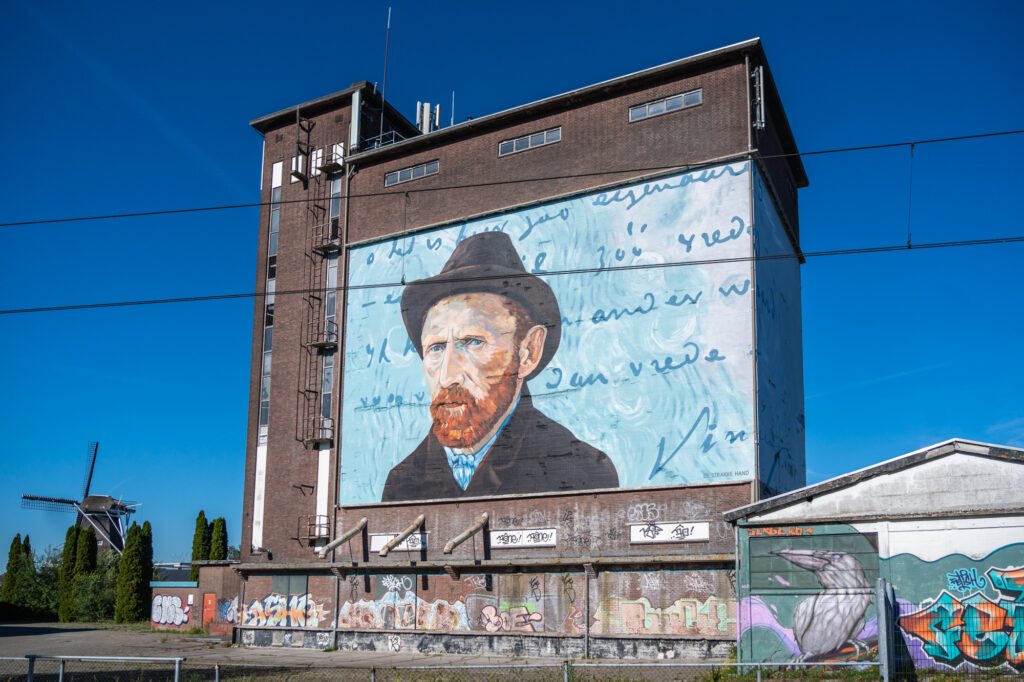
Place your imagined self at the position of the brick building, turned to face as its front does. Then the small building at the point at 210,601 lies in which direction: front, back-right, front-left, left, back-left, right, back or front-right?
right

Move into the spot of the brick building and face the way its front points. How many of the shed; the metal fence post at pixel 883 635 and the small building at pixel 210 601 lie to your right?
1

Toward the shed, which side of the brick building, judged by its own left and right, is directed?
left

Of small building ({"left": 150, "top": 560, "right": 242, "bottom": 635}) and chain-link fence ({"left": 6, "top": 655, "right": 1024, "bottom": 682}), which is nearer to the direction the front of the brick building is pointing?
the chain-link fence

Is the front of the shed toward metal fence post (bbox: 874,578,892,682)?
yes

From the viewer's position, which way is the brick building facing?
facing the viewer and to the left of the viewer

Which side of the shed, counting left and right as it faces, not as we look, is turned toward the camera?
front

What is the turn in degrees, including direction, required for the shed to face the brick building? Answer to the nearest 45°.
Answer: approximately 135° to its right

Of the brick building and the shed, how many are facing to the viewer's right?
0
